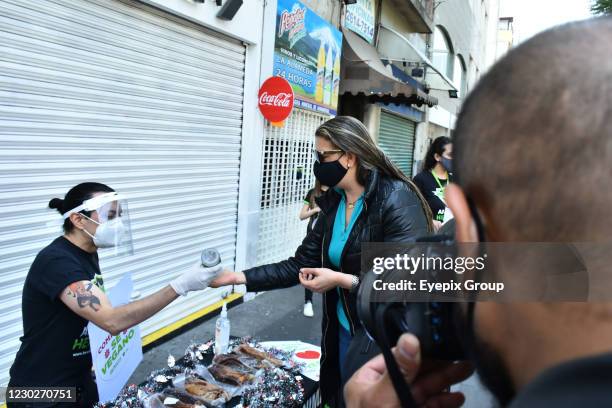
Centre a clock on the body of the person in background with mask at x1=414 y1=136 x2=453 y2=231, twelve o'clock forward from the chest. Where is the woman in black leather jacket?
The woman in black leather jacket is roughly at 2 o'clock from the person in background with mask.

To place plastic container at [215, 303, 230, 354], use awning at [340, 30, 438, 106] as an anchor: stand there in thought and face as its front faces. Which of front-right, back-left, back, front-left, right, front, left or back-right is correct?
front-right

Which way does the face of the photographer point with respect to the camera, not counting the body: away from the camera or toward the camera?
away from the camera

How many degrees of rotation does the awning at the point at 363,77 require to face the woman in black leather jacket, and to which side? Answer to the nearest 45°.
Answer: approximately 45° to its right

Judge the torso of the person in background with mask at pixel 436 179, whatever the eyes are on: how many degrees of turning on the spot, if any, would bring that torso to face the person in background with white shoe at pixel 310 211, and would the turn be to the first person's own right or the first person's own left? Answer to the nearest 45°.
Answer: approximately 135° to the first person's own right

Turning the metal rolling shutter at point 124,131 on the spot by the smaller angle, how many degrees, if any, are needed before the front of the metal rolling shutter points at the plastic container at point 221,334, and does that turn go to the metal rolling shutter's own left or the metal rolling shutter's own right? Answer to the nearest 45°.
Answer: approximately 45° to the metal rolling shutter's own right

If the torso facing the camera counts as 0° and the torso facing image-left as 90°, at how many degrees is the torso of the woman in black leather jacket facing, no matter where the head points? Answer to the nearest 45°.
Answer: approximately 45°

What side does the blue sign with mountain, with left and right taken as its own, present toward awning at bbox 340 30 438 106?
left

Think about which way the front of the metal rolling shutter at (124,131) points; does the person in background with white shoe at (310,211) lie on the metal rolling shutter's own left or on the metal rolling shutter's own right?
on the metal rolling shutter's own left

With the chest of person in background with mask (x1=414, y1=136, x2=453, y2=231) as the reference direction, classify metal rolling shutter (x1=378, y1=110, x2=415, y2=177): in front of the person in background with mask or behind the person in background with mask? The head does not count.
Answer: behind
